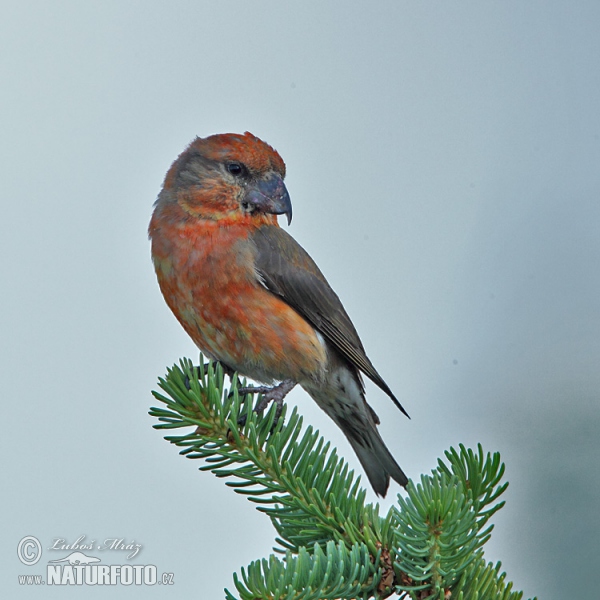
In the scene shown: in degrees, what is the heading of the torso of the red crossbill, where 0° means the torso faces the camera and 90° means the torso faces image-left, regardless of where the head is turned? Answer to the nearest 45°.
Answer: approximately 45°
